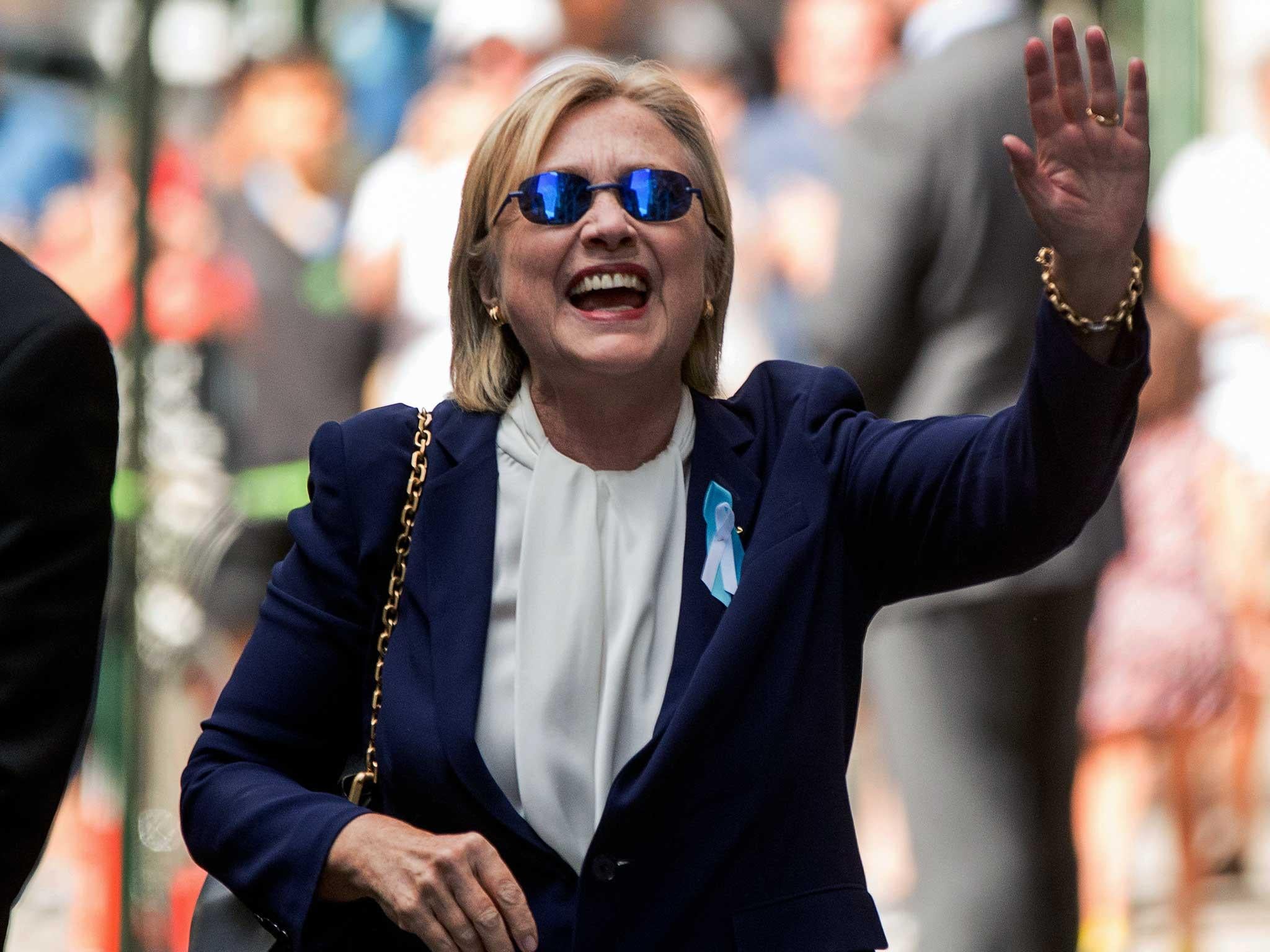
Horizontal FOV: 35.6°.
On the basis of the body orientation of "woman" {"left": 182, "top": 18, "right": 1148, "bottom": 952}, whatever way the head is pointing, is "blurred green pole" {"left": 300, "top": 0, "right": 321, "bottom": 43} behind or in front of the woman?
behind

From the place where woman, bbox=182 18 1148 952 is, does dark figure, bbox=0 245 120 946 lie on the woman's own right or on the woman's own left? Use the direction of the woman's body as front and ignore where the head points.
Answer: on the woman's own right

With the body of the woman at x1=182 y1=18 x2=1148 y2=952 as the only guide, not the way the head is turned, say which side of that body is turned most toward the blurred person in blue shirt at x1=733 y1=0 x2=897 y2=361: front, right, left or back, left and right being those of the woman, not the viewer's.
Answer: back

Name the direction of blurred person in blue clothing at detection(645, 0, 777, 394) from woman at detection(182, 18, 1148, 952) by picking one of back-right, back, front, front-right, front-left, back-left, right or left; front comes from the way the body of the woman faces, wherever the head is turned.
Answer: back

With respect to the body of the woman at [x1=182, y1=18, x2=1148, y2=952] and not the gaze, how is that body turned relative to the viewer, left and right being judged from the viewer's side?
facing the viewer

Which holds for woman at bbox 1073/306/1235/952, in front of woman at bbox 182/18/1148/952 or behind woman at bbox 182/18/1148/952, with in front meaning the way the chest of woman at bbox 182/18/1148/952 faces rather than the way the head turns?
behind

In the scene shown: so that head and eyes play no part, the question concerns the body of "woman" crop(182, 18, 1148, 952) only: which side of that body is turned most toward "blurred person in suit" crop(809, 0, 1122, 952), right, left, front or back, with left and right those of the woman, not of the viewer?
back

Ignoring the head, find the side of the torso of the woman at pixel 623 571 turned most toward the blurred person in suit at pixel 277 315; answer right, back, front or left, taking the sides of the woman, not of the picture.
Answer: back

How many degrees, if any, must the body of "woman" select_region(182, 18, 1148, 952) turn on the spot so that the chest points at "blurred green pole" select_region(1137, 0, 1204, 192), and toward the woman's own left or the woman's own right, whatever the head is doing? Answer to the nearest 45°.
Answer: approximately 135° to the woman's own left
